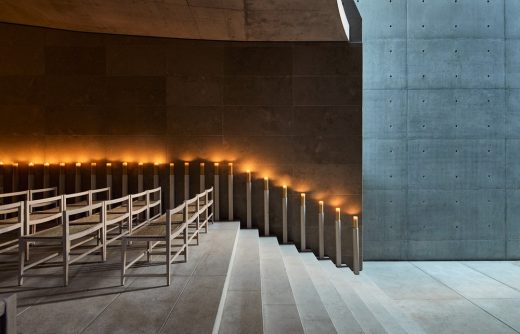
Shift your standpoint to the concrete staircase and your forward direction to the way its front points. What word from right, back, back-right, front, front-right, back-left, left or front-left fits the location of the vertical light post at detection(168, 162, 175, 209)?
back-left

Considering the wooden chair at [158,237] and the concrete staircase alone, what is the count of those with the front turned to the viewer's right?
1

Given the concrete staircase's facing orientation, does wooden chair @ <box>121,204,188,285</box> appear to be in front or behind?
behind

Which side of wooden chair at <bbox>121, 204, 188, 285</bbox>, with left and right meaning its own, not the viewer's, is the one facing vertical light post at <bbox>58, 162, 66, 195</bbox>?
right

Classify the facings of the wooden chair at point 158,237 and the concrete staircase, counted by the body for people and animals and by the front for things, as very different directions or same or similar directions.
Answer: very different directions

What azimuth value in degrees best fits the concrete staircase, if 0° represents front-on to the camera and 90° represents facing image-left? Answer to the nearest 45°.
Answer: approximately 270°
